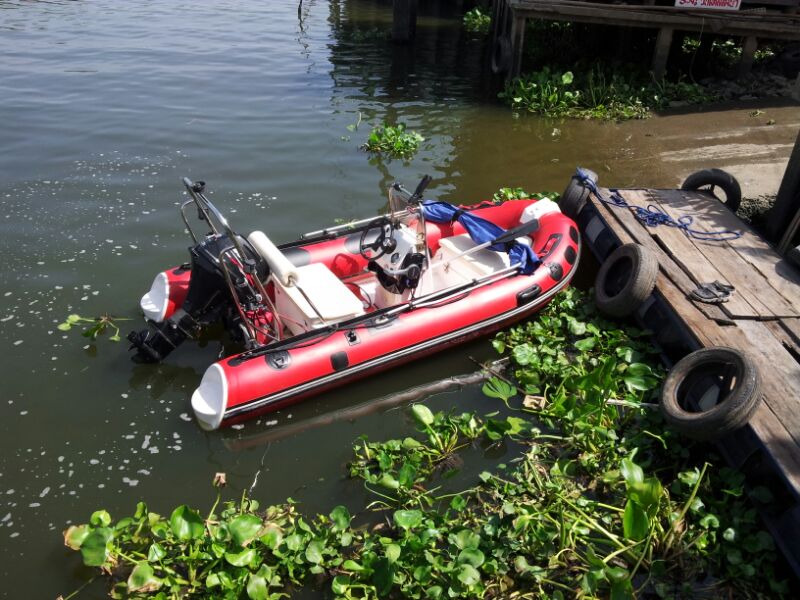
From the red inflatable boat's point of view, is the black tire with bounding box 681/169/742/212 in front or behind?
in front

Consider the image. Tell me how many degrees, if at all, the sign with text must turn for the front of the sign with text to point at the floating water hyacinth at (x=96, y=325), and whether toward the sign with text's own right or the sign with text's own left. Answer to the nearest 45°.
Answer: approximately 45° to the sign with text's own right

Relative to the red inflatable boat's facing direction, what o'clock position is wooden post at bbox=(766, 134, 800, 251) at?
The wooden post is roughly at 1 o'clock from the red inflatable boat.

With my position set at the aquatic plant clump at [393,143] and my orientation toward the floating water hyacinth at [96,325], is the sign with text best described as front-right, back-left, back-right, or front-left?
back-left

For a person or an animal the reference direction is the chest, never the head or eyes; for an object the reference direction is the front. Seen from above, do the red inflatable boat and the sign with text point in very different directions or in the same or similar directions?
very different directions

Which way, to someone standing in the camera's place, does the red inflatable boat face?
facing away from the viewer and to the right of the viewer

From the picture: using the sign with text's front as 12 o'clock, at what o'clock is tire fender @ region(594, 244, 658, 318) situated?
The tire fender is roughly at 12 o'clock from the sign with text.

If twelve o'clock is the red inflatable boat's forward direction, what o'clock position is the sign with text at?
The sign with text is roughly at 12 o'clock from the red inflatable boat.

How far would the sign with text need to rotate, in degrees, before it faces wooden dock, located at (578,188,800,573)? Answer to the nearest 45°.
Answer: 0° — it already faces it

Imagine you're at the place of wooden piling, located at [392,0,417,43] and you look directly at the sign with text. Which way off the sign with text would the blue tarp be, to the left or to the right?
right

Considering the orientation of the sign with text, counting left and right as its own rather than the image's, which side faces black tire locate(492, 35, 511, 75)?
right

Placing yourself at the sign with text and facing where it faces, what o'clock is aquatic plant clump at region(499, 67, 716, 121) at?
The aquatic plant clump is roughly at 2 o'clock from the sign with text.
